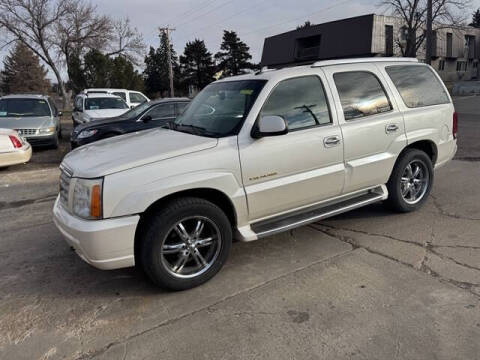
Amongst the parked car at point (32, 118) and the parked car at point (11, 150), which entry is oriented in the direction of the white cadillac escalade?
the parked car at point (32, 118)

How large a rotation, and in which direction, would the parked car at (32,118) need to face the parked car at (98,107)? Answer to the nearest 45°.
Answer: approximately 135° to its left

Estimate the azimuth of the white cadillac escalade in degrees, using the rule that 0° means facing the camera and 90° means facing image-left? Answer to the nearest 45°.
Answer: approximately 45°

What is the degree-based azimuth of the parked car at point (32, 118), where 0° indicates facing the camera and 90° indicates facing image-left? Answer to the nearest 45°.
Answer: approximately 0°

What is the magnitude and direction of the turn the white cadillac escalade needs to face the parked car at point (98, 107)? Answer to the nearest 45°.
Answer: approximately 90° to its right

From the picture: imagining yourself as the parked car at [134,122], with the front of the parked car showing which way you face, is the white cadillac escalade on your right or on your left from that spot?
on your left

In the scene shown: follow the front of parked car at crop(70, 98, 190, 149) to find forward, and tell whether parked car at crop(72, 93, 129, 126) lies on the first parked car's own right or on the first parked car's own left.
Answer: on the first parked car's own right
